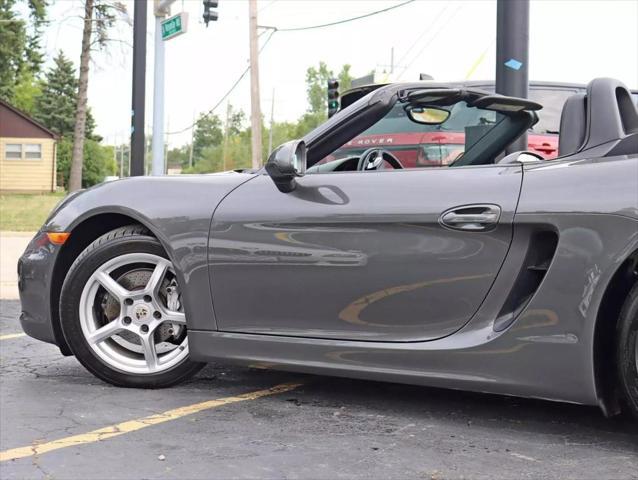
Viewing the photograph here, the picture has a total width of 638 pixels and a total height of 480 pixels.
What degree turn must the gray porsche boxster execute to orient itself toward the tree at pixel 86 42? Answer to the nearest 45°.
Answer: approximately 90° to its right

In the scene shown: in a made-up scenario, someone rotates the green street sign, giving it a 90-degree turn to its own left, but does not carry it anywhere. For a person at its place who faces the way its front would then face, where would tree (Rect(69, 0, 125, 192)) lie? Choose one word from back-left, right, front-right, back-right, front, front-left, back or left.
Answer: back-left

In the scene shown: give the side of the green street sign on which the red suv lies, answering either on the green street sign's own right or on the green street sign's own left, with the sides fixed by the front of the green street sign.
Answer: on the green street sign's own left

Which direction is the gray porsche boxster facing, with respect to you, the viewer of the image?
facing to the left of the viewer

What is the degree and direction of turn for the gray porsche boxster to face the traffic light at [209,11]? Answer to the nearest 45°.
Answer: approximately 90° to its right

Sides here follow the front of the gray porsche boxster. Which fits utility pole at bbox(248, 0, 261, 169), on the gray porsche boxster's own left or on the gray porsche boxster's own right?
on the gray porsche boxster's own right

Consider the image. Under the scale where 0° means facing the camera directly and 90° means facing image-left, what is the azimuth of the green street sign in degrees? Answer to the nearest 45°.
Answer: approximately 45°

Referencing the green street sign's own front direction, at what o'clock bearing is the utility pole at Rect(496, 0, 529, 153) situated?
The utility pole is roughly at 10 o'clock from the green street sign.
